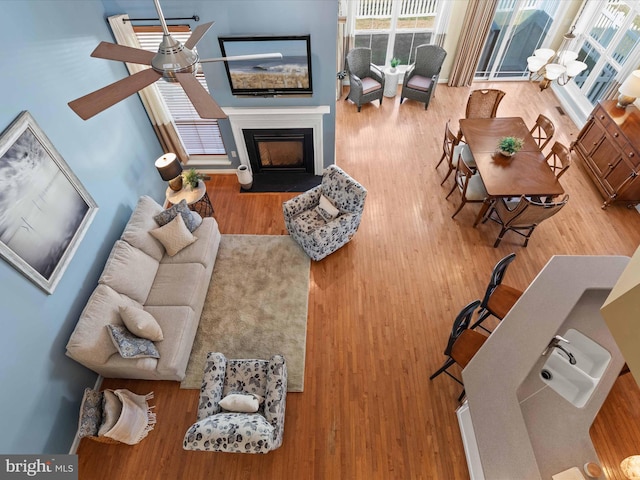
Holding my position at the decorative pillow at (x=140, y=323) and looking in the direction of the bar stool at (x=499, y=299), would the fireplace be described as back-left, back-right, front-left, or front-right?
front-left

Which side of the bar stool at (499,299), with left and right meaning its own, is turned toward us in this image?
right

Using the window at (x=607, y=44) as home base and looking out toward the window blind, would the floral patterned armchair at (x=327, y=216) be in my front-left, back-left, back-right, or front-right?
front-left

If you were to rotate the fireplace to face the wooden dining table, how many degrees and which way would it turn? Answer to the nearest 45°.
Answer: approximately 45° to its left

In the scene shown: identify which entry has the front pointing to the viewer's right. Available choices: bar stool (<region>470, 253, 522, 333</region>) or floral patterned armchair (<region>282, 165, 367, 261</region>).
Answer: the bar stool

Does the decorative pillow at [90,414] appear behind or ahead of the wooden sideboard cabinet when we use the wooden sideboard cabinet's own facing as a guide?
ahead

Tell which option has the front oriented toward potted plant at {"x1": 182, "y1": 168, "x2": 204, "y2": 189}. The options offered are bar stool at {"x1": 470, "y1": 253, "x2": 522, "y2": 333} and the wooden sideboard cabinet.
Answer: the wooden sideboard cabinet

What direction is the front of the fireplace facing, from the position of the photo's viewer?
facing the viewer

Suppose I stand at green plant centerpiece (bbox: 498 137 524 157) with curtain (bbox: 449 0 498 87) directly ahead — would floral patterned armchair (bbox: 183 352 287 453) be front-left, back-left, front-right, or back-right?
back-left

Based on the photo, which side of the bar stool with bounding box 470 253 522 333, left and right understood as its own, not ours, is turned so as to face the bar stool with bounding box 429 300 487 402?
right

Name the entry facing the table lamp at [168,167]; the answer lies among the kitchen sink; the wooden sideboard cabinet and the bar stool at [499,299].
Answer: the wooden sideboard cabinet

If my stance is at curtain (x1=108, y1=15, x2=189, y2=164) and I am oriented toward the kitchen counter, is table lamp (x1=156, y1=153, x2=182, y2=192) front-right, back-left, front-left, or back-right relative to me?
front-right

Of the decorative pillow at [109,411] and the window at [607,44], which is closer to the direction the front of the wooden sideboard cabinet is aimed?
the decorative pillow

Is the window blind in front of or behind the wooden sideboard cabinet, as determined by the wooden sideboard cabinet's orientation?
in front

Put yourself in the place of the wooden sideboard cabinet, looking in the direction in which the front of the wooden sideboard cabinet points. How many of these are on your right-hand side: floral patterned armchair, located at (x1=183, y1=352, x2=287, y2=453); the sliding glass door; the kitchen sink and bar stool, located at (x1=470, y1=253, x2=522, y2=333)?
1

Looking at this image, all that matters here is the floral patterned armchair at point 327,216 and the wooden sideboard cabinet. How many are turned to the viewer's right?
0

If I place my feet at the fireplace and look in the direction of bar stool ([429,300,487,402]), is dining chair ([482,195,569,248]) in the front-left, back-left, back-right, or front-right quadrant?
front-left

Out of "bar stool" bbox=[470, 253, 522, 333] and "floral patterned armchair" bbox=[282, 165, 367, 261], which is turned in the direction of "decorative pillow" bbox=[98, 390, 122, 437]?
the floral patterned armchair
